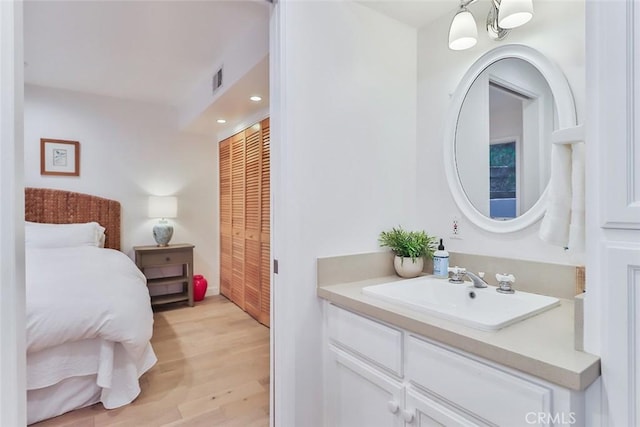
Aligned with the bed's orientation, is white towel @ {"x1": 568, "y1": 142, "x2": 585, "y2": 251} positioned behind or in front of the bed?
in front

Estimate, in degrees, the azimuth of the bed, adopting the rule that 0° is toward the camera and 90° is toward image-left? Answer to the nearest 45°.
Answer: approximately 0°

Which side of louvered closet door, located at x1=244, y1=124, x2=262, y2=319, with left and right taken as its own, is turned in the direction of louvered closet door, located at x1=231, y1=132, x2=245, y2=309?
right

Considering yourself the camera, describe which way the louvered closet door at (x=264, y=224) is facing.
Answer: facing to the left of the viewer

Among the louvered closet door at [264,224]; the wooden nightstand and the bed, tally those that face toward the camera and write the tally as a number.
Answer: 2

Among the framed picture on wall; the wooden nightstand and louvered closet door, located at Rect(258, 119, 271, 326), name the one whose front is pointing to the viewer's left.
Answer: the louvered closet door

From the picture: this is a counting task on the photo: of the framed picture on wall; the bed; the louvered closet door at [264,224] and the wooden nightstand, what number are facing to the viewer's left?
1

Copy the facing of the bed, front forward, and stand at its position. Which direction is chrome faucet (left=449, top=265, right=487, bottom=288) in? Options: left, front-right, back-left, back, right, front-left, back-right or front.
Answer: front-left

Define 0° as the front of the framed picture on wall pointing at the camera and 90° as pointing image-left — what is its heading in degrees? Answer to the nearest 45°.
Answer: approximately 0°

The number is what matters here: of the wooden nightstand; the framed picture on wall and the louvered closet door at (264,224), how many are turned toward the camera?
2

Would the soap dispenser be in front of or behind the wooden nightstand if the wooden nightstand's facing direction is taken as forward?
in front

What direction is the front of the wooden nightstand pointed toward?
toward the camera

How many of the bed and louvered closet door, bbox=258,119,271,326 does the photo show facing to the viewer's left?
1

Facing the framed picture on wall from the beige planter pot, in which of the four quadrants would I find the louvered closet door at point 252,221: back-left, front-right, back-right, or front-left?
front-right

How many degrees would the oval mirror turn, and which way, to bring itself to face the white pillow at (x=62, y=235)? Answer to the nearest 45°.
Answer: approximately 45° to its right

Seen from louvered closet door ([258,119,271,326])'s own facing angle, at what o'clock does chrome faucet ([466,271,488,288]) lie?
The chrome faucet is roughly at 8 o'clock from the louvered closet door.

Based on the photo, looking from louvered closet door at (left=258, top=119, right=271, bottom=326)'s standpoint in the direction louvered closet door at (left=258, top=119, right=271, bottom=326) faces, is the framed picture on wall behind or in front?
in front
